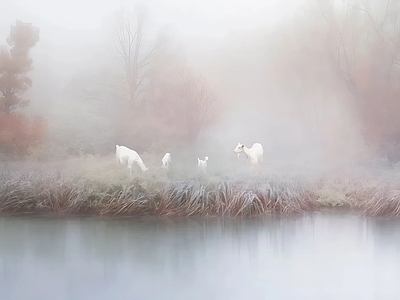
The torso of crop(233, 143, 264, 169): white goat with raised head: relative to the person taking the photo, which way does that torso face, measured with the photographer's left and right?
facing to the left of the viewer

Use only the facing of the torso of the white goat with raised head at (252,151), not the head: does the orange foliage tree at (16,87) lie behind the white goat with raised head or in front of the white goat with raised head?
in front

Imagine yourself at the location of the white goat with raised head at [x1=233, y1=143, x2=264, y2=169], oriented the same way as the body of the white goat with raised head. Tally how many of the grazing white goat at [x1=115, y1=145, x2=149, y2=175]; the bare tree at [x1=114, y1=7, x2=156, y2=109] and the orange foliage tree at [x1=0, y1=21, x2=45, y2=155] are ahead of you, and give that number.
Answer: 3

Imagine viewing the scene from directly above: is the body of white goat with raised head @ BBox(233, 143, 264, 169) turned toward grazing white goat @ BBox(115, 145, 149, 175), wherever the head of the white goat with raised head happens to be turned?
yes

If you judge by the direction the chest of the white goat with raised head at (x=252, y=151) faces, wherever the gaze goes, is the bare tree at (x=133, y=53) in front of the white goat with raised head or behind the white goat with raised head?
in front
